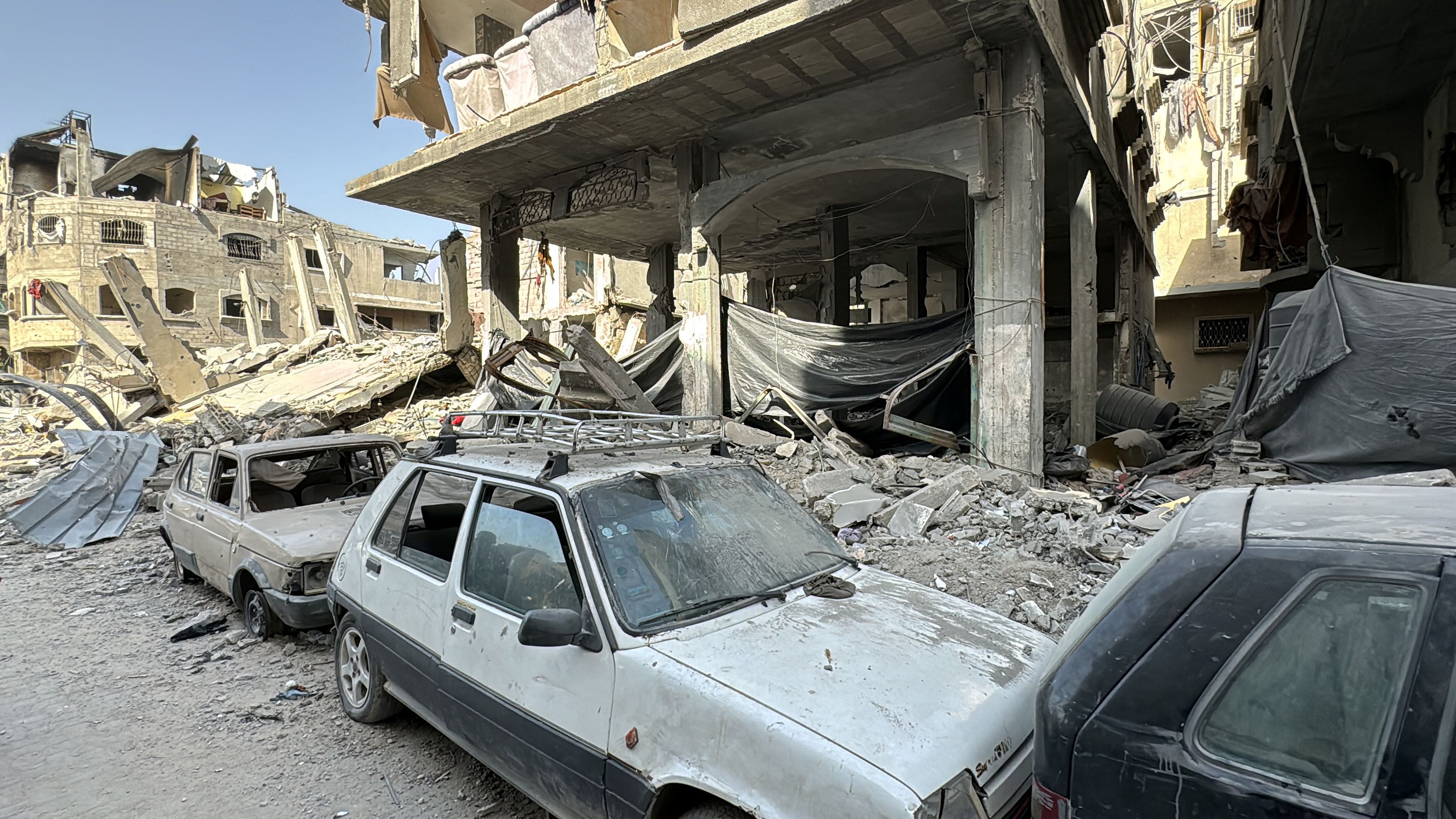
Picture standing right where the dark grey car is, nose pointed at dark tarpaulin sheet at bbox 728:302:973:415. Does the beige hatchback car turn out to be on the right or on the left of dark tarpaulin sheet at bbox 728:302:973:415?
left

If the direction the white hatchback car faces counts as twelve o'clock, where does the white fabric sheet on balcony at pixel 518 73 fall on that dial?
The white fabric sheet on balcony is roughly at 7 o'clock from the white hatchback car.

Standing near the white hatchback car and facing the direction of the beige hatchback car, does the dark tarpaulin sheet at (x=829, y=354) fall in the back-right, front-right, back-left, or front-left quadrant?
front-right

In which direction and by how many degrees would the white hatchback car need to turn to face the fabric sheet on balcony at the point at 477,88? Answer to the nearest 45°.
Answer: approximately 135° to its left

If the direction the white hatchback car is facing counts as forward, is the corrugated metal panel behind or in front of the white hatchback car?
behind

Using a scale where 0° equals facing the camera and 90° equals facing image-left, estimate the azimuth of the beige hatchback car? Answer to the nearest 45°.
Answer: approximately 315°

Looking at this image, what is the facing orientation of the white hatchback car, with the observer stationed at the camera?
facing the viewer and to the right of the viewer

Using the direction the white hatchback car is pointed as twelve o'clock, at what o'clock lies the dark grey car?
The dark grey car is roughly at 12 o'clock from the white hatchback car.

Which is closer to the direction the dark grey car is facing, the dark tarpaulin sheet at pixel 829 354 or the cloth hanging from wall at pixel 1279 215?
the cloth hanging from wall

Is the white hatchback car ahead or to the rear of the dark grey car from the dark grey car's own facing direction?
to the rear

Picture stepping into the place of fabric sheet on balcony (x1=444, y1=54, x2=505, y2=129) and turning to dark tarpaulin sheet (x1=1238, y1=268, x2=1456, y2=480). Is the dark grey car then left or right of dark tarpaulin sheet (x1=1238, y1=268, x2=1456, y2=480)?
right

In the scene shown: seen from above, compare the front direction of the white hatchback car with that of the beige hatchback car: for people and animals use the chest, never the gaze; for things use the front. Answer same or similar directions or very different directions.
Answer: same or similar directions
